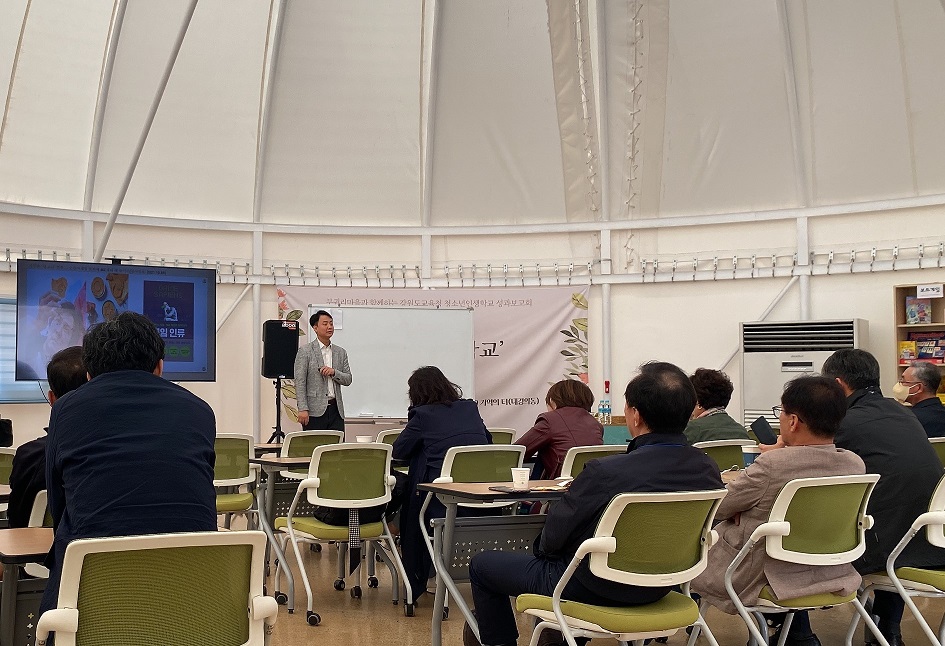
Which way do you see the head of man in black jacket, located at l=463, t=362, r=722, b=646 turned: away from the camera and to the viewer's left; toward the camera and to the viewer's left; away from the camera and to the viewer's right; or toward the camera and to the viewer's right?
away from the camera and to the viewer's left

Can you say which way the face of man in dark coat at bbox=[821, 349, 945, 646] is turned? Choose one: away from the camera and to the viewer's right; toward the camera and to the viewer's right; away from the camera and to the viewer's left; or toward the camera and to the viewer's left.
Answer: away from the camera and to the viewer's left

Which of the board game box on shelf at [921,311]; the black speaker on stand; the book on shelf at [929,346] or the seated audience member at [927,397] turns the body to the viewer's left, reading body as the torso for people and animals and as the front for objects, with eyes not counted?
the seated audience member

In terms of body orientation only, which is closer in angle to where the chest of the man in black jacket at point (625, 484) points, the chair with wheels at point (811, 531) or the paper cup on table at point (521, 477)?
the paper cup on table

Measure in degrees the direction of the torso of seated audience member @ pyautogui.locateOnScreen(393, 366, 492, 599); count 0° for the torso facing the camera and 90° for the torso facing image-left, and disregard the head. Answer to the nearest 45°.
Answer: approximately 135°

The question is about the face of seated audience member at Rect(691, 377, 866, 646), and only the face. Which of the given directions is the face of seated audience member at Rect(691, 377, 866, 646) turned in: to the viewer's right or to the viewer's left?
to the viewer's left

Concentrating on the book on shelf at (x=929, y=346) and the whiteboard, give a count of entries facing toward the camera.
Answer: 2

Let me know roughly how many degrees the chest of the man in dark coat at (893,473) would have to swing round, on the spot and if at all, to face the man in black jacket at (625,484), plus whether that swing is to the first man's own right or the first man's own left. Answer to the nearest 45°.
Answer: approximately 90° to the first man's own left

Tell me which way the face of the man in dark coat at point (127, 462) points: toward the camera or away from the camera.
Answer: away from the camera

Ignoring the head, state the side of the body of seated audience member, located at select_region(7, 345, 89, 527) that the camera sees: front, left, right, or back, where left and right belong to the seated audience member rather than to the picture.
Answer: back

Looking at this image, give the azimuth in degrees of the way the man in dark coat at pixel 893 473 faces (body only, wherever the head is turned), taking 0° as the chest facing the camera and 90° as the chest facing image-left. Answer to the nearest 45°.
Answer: approximately 135°

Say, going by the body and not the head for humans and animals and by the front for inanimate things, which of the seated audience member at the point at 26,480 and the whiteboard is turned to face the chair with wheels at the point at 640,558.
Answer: the whiteboard

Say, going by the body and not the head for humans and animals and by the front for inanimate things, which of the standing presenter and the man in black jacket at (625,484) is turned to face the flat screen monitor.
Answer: the man in black jacket

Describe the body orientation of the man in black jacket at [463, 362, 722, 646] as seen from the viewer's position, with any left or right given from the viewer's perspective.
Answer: facing away from the viewer and to the left of the viewer

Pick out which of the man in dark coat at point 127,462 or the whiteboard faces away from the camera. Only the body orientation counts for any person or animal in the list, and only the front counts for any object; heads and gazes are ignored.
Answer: the man in dark coat

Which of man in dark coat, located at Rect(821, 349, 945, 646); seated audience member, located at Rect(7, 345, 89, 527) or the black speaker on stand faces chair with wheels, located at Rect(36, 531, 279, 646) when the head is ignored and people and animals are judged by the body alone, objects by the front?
the black speaker on stand

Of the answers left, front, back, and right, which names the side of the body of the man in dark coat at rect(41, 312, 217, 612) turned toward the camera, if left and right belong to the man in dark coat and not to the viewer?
back
